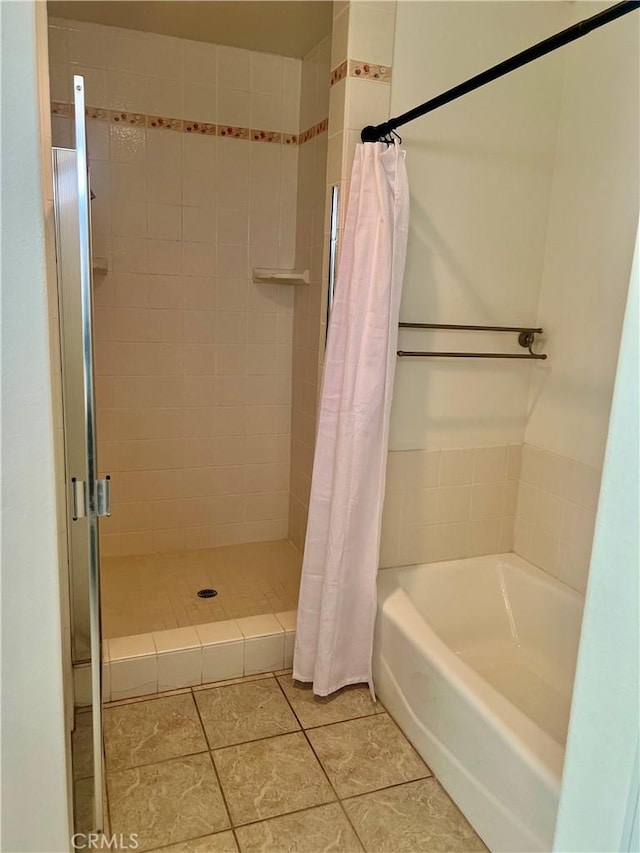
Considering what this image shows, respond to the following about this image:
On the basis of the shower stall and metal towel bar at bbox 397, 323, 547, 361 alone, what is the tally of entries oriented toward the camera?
2

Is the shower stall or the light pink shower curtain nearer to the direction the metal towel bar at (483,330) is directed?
the light pink shower curtain

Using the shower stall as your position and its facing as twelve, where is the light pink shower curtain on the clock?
The light pink shower curtain is roughly at 11 o'clock from the shower stall.

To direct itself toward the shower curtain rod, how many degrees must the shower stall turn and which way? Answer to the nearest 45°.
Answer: approximately 45° to its left

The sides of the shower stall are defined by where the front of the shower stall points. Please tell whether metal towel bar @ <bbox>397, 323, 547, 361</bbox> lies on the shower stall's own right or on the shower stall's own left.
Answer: on the shower stall's own left

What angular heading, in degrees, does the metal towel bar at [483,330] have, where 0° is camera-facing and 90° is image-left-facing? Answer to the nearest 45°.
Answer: approximately 0°

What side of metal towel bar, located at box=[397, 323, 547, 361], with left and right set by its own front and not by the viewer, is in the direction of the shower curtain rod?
front

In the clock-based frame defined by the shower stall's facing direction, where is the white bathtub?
The white bathtub is roughly at 11 o'clock from the shower stall.
